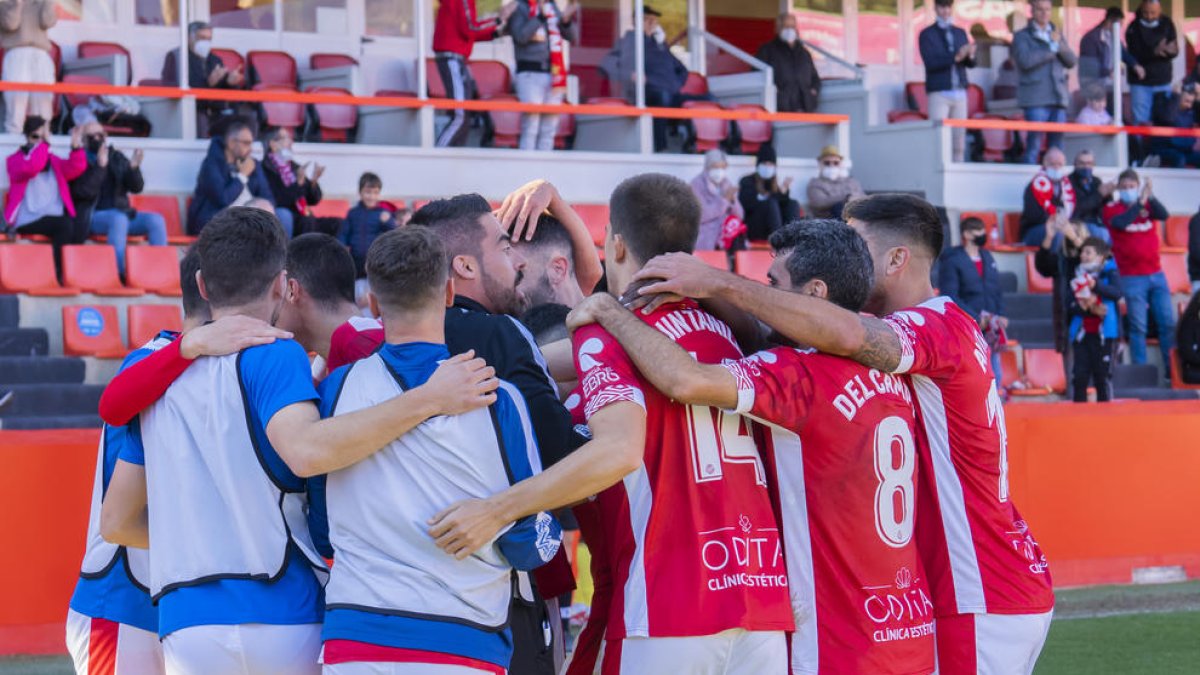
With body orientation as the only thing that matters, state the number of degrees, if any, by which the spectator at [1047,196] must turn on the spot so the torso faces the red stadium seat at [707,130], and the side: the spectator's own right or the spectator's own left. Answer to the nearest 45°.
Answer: approximately 135° to the spectator's own right

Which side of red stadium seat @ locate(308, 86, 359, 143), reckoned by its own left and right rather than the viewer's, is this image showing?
front

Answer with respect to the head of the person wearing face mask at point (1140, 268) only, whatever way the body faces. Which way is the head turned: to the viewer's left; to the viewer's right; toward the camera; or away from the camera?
toward the camera

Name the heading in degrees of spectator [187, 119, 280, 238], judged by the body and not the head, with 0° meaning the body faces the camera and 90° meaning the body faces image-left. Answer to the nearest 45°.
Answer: approximately 315°

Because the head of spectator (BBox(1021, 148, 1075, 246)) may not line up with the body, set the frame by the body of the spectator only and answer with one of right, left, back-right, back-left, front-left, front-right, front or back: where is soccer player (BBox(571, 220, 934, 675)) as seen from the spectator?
front-right

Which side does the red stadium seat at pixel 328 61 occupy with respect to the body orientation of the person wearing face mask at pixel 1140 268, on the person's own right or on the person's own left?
on the person's own right

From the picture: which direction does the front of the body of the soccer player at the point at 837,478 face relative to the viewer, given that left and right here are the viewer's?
facing away from the viewer and to the left of the viewer

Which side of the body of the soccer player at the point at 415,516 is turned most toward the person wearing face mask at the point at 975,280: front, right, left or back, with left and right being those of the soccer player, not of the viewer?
front

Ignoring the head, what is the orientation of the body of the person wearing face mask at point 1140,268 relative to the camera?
toward the camera

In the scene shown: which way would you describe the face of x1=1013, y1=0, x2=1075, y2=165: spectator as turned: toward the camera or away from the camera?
toward the camera

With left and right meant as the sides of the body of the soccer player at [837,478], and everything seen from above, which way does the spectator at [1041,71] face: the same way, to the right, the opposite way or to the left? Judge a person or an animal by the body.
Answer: the opposite way

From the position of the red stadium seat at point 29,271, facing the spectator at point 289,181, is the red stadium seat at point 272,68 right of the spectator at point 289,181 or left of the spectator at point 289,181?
left

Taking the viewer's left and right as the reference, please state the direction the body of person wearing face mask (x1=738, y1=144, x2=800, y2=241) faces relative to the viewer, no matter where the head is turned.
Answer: facing the viewer

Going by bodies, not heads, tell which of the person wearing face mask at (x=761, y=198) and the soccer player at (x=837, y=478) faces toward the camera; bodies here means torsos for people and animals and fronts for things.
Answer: the person wearing face mask

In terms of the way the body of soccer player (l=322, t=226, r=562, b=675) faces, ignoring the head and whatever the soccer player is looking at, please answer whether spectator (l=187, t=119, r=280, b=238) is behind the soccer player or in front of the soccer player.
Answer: in front

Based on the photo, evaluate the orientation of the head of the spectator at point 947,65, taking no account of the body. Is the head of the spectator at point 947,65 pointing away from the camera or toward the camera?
toward the camera

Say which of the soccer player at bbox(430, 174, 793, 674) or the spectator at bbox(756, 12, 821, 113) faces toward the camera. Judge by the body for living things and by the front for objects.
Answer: the spectator

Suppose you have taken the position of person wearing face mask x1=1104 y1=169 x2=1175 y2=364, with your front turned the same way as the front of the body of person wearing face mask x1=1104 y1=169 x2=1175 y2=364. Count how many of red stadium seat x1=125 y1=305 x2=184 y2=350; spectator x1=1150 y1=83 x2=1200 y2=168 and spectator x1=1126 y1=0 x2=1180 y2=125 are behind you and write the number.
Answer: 2

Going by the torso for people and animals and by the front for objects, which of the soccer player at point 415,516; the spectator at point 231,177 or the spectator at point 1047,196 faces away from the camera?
the soccer player

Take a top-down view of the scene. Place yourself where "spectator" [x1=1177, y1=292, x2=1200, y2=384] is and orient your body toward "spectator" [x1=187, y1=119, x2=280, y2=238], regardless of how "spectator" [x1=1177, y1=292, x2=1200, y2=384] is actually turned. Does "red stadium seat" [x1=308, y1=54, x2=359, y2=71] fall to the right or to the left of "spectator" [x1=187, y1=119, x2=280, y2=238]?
right
